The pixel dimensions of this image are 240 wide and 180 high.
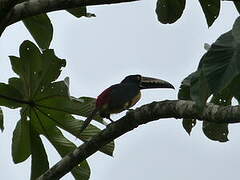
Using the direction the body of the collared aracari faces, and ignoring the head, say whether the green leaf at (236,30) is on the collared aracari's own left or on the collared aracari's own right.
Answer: on the collared aracari's own right

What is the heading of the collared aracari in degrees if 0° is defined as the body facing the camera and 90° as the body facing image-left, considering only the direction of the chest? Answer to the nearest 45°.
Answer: approximately 270°

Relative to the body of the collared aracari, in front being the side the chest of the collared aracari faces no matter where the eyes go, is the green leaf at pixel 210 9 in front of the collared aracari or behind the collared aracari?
in front

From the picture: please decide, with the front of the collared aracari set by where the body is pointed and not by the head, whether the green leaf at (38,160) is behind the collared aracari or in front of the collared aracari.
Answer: behind
